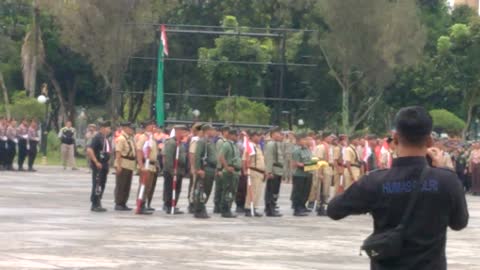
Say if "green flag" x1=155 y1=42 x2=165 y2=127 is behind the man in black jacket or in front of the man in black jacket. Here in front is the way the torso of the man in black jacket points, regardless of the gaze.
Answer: in front

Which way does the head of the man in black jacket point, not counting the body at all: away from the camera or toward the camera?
away from the camera

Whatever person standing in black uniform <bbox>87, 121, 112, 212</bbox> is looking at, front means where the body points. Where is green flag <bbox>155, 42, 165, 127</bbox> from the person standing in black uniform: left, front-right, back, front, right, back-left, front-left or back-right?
left

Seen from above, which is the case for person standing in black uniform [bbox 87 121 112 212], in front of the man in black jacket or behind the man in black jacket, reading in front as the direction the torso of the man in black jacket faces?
in front

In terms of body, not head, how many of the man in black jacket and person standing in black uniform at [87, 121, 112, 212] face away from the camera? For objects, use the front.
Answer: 1

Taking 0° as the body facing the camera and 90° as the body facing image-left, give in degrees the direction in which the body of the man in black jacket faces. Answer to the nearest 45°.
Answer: approximately 180°
